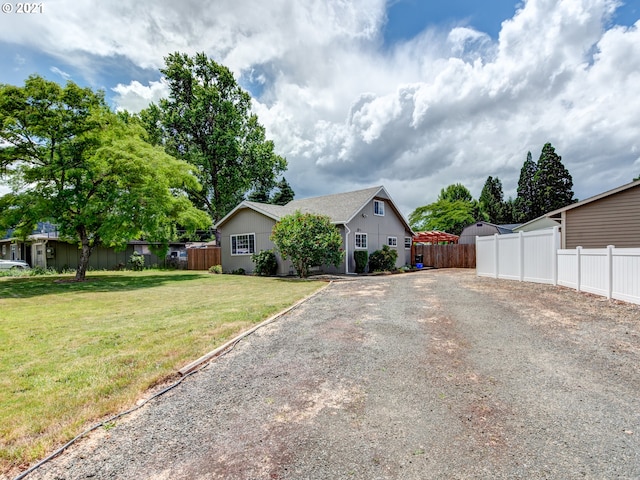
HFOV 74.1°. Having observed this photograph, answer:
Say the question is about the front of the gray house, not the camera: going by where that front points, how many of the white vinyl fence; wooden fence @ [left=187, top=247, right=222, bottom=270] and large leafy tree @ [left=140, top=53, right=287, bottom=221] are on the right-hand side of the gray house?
2

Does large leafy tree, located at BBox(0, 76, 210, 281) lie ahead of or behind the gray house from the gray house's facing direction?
ahead

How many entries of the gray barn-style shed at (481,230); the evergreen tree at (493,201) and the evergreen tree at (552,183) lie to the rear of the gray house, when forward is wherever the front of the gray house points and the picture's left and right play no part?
3

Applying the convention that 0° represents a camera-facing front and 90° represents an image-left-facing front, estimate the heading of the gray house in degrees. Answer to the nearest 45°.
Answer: approximately 45°

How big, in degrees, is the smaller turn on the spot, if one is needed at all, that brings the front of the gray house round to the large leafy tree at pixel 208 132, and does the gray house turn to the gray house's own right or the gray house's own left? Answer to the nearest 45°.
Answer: approximately 90° to the gray house's own right

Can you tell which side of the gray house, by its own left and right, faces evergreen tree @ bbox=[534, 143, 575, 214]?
back

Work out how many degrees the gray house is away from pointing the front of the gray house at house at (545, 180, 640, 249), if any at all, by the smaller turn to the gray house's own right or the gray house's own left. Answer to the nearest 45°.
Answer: approximately 90° to the gray house's own left

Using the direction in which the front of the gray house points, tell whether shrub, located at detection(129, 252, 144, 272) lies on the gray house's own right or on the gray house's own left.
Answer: on the gray house's own right

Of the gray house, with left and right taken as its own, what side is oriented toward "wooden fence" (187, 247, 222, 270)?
right

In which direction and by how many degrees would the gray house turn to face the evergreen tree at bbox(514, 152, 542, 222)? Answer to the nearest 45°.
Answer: approximately 180°

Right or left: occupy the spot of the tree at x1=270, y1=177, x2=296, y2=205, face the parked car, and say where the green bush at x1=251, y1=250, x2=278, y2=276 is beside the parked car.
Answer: left

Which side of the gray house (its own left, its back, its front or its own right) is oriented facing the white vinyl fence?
left

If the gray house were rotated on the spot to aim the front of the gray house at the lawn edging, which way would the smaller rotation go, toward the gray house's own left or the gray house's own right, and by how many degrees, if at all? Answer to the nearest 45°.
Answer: approximately 45° to the gray house's own left

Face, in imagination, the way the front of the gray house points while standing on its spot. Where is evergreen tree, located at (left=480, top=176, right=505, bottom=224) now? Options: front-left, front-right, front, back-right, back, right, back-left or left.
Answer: back

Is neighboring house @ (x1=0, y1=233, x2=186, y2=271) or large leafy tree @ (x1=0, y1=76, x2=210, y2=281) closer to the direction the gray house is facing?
the large leafy tree
